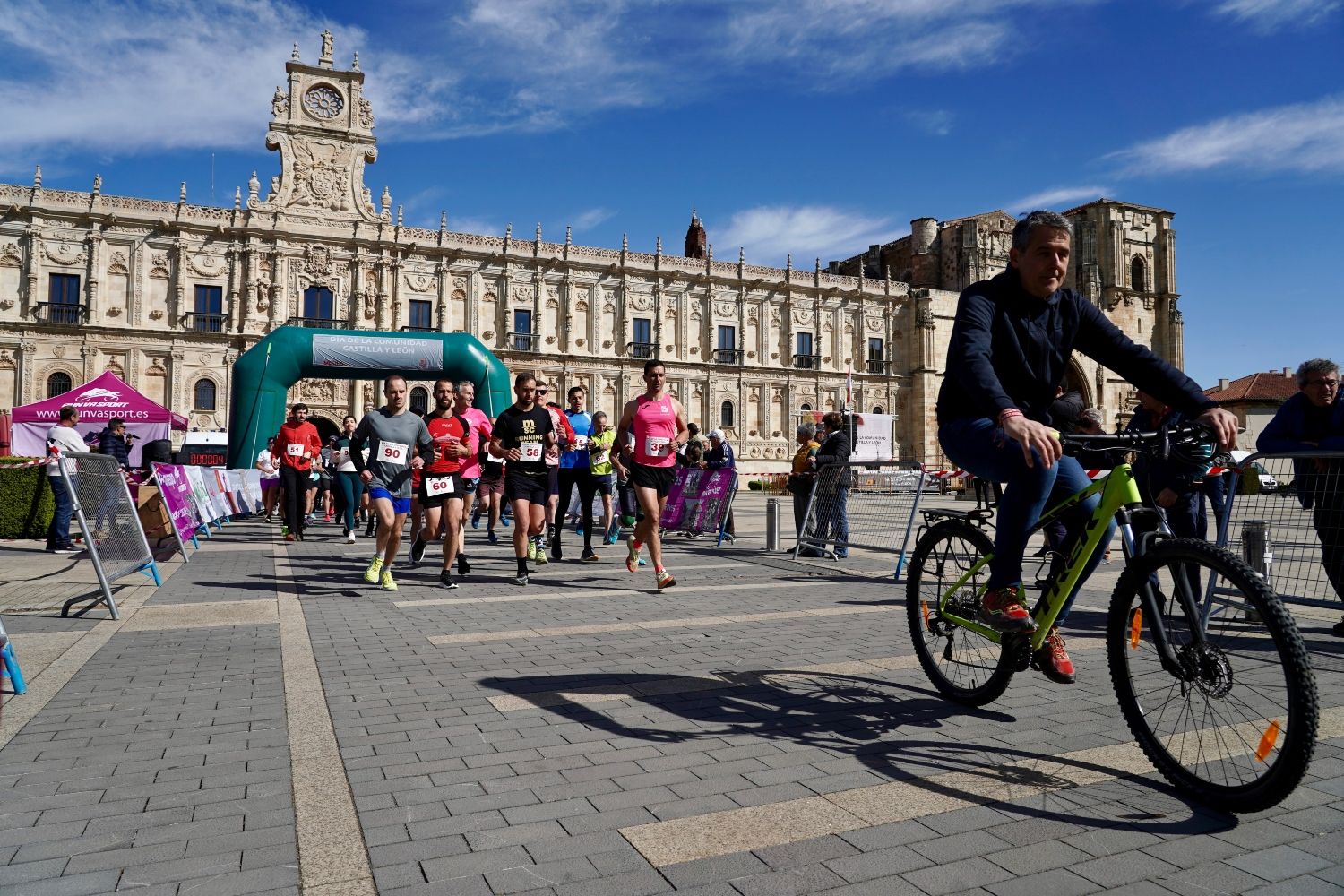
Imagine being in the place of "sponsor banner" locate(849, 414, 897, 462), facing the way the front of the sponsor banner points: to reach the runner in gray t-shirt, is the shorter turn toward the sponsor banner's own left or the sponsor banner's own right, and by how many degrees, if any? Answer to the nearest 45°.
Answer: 0° — it already faces them

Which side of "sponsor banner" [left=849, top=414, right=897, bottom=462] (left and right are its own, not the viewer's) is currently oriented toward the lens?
front

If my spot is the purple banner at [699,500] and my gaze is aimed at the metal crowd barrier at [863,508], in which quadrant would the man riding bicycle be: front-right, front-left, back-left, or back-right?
front-right

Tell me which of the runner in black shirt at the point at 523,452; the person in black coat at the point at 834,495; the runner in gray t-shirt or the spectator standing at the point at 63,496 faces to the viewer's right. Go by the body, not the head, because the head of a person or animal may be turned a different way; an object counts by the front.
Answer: the spectator standing

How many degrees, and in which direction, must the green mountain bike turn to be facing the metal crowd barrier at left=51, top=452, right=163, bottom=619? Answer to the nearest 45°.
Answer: approximately 135° to its right

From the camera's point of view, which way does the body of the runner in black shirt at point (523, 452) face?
toward the camera

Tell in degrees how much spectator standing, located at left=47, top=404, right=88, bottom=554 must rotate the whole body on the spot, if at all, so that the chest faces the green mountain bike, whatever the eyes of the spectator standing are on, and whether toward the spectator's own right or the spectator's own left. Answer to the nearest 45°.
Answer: approximately 90° to the spectator's own right

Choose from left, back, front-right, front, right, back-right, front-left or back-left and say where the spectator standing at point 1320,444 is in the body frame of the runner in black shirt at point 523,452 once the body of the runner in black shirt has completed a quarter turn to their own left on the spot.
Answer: front-right

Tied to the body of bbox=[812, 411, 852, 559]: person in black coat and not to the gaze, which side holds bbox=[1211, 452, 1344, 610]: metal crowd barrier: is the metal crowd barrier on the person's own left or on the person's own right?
on the person's own left

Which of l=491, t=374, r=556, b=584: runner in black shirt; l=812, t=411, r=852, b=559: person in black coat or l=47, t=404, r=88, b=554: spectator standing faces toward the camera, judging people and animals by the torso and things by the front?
the runner in black shirt

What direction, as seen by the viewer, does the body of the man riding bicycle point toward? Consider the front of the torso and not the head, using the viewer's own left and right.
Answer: facing the viewer and to the right of the viewer

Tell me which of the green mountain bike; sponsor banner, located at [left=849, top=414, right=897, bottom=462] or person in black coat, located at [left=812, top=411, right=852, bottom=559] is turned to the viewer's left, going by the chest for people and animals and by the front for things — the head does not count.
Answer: the person in black coat

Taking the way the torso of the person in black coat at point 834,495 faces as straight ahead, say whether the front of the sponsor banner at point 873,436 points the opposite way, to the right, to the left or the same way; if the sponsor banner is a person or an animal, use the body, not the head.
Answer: to the left

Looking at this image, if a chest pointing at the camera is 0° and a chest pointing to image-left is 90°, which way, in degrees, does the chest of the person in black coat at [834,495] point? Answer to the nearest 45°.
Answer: approximately 90°

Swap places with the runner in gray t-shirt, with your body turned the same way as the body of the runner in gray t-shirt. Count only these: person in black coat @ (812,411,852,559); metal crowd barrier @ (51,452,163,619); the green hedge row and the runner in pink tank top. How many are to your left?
2

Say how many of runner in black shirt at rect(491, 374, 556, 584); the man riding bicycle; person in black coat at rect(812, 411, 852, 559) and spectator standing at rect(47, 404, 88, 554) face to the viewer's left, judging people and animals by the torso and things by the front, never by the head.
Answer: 1

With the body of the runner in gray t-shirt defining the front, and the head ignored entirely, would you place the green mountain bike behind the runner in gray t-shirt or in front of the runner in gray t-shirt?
in front
